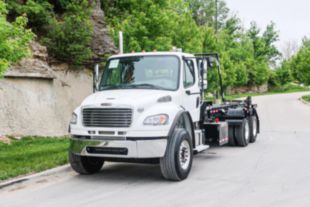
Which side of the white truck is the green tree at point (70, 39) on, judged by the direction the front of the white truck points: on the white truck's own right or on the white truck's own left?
on the white truck's own right

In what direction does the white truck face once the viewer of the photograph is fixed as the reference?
facing the viewer and to the left of the viewer

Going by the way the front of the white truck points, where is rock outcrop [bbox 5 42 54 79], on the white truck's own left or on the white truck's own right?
on the white truck's own right
